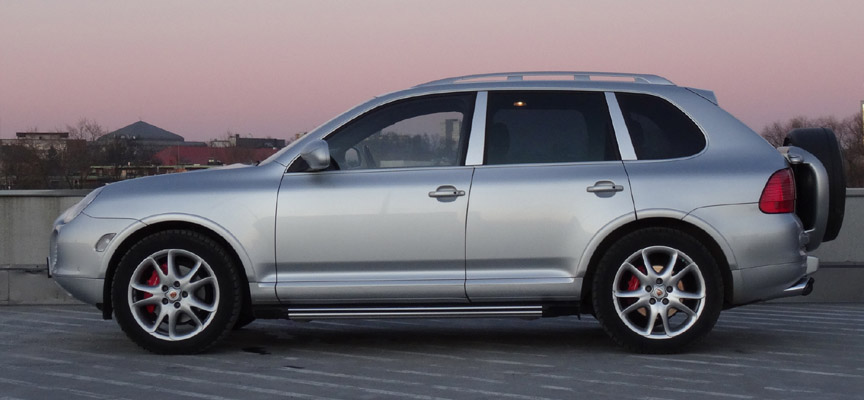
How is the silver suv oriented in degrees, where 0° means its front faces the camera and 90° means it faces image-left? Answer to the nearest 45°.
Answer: approximately 90°
